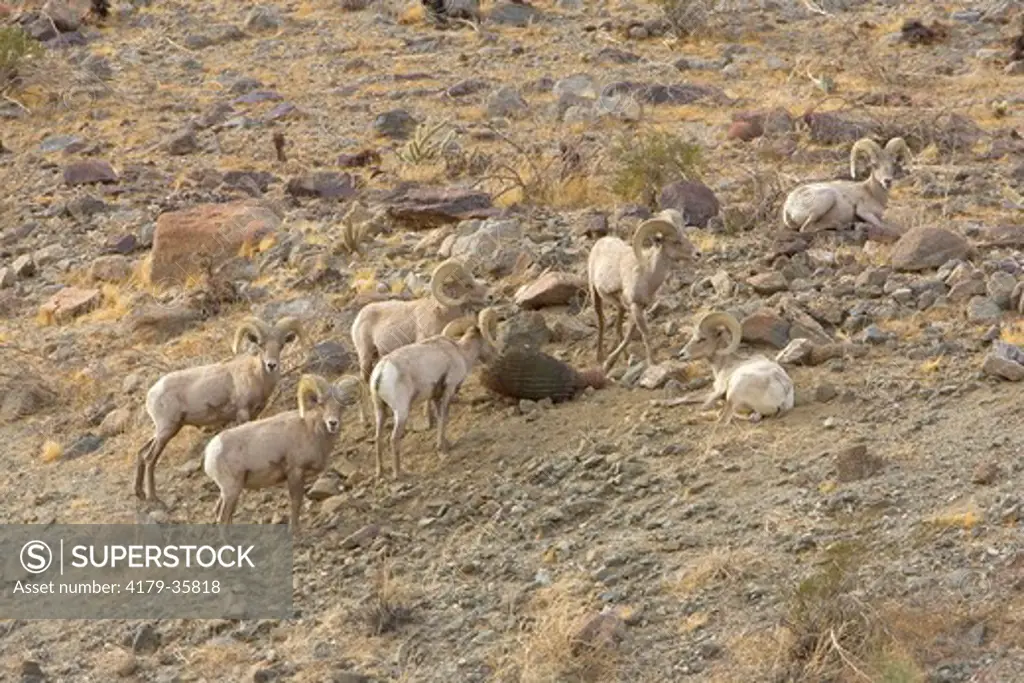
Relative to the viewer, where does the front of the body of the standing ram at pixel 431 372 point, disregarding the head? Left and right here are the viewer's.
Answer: facing away from the viewer and to the right of the viewer

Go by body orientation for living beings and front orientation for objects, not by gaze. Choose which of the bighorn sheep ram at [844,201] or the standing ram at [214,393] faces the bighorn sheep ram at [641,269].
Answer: the standing ram

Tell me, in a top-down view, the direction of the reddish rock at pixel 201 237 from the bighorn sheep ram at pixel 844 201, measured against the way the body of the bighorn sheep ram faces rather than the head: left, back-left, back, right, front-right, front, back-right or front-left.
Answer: back

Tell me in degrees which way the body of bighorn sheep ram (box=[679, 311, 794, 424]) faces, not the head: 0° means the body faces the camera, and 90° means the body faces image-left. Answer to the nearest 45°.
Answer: approximately 90°

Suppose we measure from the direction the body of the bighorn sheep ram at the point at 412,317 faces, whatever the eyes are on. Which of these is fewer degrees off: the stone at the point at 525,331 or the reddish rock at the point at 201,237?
the stone

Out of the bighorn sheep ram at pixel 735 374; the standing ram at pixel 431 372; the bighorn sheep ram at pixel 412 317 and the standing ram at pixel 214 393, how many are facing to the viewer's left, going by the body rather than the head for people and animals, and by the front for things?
1

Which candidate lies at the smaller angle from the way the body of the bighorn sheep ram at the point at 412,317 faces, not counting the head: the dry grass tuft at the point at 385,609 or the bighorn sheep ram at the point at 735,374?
the bighorn sheep ram

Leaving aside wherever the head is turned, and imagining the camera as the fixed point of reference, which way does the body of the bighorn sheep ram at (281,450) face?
to the viewer's right

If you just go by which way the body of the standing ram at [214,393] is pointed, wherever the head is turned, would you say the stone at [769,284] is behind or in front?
in front

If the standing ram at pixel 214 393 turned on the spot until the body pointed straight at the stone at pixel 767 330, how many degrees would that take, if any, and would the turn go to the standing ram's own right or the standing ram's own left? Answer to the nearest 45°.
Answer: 0° — it already faces it

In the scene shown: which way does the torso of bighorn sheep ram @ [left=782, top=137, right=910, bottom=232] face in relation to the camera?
to the viewer's right

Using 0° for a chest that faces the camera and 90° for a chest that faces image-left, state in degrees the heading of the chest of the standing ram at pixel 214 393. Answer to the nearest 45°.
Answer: approximately 270°

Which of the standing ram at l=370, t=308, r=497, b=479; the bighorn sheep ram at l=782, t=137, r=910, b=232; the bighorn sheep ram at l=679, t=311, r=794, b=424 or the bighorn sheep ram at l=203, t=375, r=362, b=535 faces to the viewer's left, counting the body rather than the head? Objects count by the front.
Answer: the bighorn sheep ram at l=679, t=311, r=794, b=424
